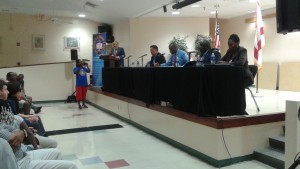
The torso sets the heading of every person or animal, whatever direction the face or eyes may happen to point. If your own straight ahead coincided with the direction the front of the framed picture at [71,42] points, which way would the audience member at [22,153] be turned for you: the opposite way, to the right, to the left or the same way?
to the left

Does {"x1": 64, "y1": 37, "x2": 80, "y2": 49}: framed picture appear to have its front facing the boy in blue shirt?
yes

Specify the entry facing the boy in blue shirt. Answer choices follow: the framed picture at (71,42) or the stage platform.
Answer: the framed picture

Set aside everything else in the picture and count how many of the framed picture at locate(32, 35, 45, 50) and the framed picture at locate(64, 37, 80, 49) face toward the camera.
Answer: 2

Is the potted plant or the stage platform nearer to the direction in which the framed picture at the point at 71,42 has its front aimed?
the stage platform

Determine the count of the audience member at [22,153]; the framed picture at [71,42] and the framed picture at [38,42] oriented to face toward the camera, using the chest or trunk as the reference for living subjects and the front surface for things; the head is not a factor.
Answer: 2

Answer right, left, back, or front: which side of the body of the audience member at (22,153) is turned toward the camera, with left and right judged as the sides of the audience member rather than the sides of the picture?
right
